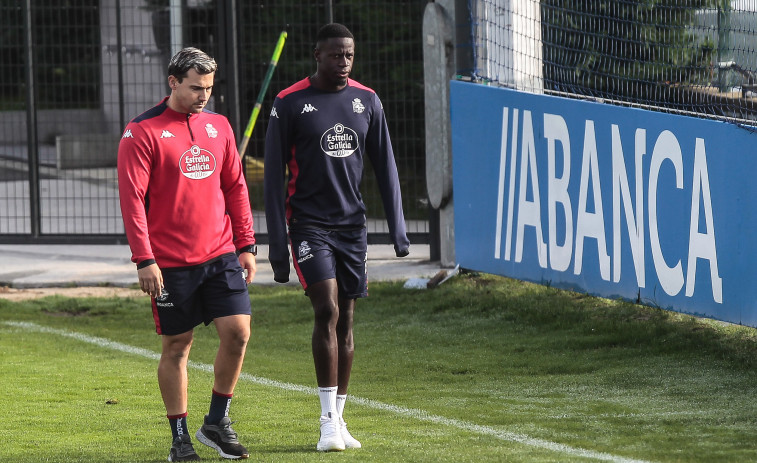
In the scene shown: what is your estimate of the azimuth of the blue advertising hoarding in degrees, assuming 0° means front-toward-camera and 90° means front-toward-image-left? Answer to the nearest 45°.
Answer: approximately 45°

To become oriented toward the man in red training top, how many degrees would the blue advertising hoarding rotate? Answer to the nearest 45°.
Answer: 0° — it already faces them
